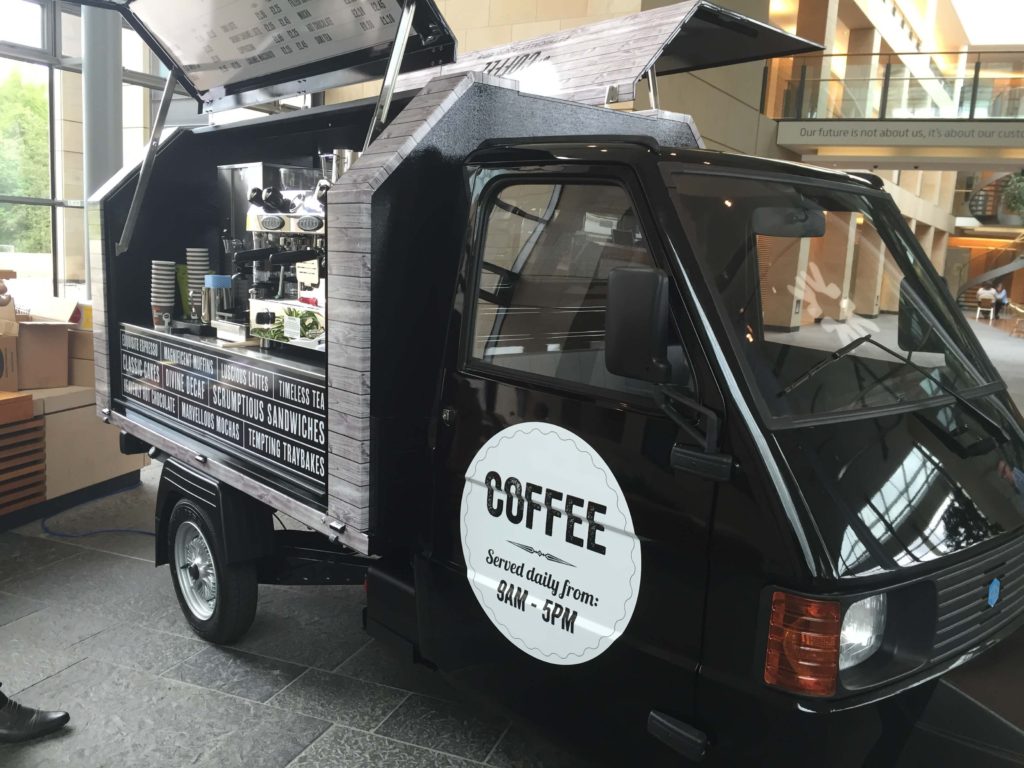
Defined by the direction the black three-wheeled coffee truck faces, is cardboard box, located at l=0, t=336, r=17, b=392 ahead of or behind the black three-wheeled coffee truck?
behind

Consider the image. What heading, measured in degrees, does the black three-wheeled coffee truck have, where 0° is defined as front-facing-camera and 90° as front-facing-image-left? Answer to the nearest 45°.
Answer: approximately 315°

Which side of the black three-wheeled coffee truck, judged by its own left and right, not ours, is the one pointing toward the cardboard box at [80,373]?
back

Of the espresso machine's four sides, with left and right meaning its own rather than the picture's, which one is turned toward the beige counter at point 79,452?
right

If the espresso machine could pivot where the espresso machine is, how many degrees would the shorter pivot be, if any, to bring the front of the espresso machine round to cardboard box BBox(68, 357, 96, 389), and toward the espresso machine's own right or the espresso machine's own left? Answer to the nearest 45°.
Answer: approximately 90° to the espresso machine's own right

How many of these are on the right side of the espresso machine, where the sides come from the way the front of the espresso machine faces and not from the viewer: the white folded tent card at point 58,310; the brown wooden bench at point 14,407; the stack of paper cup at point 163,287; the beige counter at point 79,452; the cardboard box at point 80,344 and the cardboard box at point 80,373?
6

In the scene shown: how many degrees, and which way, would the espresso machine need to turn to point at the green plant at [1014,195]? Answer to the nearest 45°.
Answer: approximately 180°

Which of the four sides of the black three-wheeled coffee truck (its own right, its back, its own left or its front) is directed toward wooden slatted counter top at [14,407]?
back

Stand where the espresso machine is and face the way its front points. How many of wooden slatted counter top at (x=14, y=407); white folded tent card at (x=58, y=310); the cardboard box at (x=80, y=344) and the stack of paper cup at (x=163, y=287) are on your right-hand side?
4

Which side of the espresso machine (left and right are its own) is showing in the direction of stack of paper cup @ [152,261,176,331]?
right

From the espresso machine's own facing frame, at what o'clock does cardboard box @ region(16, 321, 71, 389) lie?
The cardboard box is roughly at 3 o'clock from the espresso machine.

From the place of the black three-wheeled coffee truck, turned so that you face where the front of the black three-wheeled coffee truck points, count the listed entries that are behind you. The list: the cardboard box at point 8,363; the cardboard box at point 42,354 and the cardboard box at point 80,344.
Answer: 3

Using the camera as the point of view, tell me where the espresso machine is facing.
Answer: facing the viewer and to the left of the viewer

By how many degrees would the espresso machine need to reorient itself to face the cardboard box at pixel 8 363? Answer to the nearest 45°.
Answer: approximately 90° to its right
